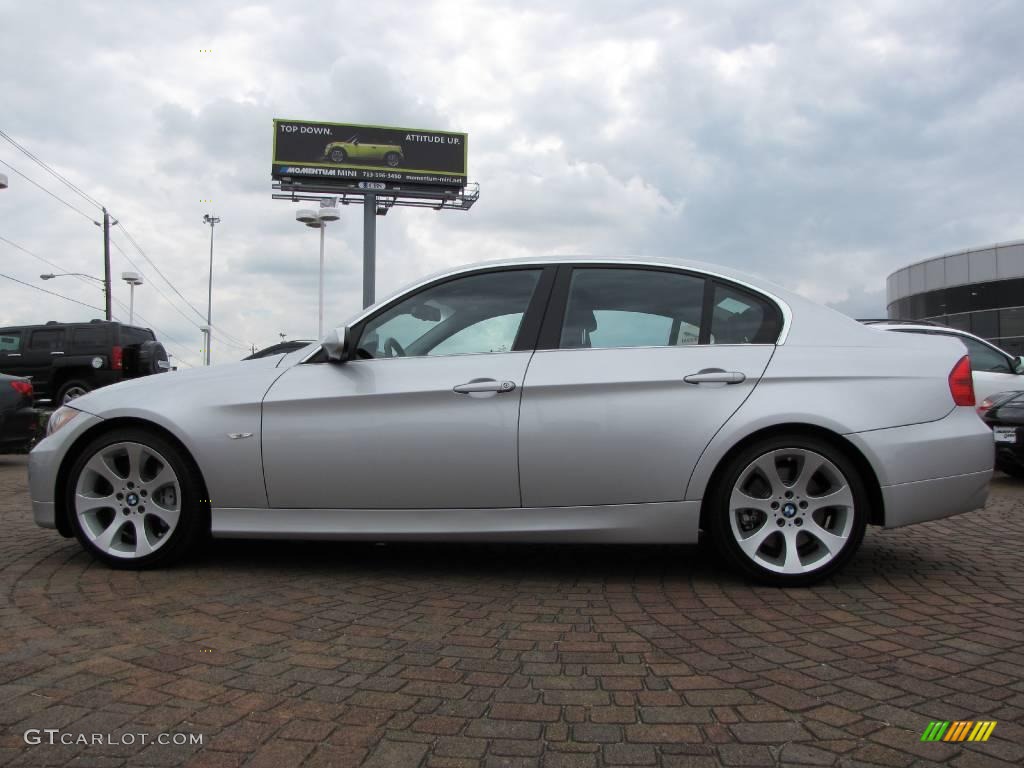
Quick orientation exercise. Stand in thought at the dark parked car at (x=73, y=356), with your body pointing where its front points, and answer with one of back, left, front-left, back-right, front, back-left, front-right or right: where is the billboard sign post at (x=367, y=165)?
right

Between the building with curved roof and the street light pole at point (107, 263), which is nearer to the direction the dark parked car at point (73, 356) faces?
the street light pole

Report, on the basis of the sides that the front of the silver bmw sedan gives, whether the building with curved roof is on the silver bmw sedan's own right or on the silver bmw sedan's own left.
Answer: on the silver bmw sedan's own right

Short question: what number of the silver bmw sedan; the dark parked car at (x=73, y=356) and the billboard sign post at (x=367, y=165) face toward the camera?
1

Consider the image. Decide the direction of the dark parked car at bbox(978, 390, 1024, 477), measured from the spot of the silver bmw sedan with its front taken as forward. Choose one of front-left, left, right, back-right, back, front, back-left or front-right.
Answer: back-right

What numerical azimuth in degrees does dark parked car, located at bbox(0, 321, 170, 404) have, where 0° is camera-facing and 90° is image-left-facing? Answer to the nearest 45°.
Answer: approximately 135°

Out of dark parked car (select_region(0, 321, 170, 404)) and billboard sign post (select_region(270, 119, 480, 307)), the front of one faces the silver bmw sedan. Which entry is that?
the billboard sign post

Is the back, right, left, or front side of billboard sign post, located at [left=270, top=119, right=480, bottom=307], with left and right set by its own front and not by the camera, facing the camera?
front

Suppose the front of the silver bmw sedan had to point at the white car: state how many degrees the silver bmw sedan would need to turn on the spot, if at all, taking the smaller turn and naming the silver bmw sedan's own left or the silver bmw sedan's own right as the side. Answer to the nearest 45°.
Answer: approximately 135° to the silver bmw sedan's own right

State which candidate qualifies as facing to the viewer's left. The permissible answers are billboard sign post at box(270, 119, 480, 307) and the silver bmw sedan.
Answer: the silver bmw sedan

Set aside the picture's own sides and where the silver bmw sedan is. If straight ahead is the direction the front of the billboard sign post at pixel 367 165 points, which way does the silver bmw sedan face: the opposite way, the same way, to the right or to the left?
to the right

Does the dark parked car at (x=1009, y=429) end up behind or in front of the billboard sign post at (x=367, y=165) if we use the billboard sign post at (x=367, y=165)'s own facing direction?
in front

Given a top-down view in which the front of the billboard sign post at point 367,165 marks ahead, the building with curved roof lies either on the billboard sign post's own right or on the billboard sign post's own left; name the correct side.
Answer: on the billboard sign post's own left

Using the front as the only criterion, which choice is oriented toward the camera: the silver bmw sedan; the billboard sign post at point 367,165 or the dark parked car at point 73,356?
the billboard sign post

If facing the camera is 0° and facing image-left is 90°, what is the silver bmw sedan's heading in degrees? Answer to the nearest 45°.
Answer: approximately 90°

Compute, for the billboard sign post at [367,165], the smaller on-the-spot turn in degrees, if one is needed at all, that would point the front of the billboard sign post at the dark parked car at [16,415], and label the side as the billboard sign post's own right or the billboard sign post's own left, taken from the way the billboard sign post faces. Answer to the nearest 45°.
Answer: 0° — it already faces it

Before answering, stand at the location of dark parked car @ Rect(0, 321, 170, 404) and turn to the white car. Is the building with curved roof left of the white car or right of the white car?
left

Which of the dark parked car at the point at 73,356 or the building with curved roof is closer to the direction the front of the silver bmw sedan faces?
the dark parked car
